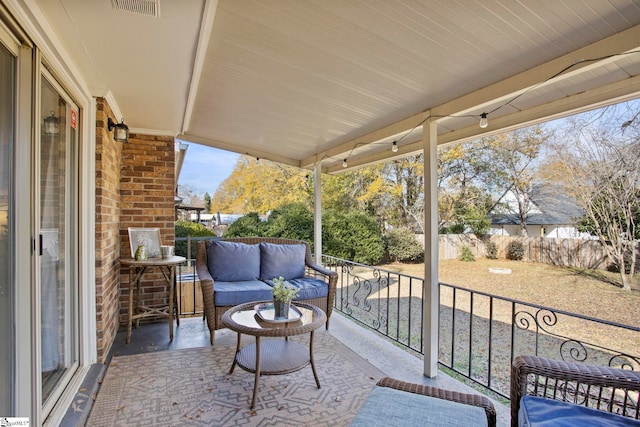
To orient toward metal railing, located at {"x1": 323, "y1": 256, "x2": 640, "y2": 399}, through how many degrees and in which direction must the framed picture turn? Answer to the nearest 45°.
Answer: approximately 90° to its left

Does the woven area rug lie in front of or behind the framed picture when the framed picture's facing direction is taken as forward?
in front

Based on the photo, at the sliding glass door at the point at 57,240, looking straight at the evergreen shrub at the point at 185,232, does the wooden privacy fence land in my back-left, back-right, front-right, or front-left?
front-right

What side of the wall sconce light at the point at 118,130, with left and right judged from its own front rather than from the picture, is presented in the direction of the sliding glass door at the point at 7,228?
right

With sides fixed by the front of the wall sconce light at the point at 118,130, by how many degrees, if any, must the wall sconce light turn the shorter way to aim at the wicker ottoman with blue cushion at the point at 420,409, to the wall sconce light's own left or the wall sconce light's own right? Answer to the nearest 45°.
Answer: approximately 45° to the wall sconce light's own right

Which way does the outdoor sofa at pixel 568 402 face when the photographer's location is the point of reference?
facing the viewer and to the left of the viewer

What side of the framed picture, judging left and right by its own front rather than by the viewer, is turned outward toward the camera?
front

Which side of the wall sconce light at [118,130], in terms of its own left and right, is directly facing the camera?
right
